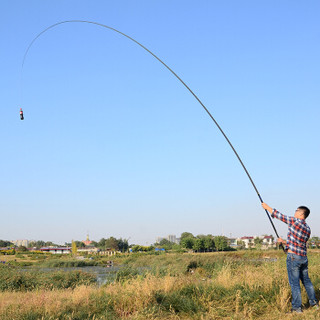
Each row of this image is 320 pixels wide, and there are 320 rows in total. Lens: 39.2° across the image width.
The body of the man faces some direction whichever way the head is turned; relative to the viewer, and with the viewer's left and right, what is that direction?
facing away from the viewer and to the left of the viewer
